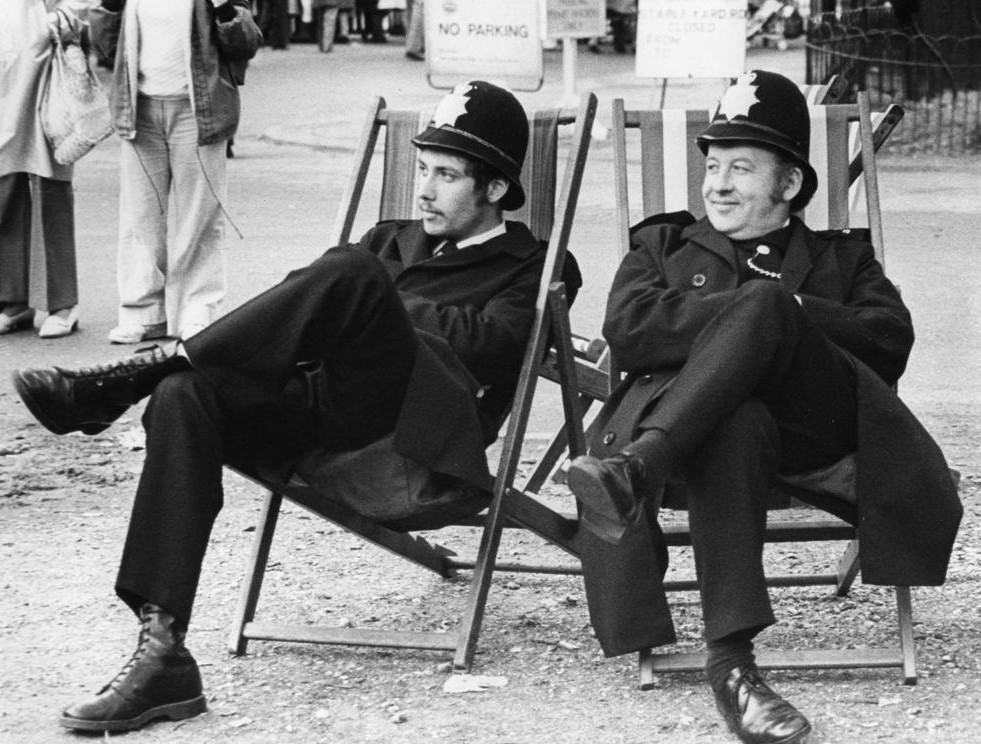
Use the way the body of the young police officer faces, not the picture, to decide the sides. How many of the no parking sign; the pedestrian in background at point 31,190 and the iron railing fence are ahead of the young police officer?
0

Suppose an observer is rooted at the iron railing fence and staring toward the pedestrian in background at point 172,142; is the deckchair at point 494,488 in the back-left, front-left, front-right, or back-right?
front-left

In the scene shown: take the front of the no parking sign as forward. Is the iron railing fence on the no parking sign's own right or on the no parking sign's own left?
on the no parking sign's own left

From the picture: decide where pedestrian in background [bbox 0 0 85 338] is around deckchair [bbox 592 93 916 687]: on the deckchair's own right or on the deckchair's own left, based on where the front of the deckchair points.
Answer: on the deckchair's own right

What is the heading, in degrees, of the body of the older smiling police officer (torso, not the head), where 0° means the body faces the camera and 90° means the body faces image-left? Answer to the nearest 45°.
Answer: approximately 0°

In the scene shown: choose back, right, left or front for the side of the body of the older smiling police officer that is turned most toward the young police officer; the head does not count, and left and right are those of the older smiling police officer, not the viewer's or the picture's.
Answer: right

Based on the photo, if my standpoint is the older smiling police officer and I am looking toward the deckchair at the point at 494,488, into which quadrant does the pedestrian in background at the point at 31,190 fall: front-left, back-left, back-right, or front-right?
front-right

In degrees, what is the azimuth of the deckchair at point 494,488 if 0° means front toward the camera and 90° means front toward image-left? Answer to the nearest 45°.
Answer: approximately 45°

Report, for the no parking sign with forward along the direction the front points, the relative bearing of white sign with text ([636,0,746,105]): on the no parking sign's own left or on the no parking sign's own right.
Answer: on the no parking sign's own left

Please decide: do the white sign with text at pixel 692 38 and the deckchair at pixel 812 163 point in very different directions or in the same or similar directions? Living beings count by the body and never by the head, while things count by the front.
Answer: same or similar directions

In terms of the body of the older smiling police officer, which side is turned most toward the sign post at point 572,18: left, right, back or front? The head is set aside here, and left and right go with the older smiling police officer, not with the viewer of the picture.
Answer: back

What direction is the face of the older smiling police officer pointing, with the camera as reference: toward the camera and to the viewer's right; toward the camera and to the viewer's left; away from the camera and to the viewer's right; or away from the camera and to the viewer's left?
toward the camera and to the viewer's left

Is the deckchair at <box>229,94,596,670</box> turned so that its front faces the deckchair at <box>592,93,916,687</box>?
no

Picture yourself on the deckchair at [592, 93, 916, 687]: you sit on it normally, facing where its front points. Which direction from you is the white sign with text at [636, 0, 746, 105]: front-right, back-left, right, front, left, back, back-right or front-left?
back

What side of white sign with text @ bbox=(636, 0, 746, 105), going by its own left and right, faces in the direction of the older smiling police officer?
front

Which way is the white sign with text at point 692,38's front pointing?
toward the camera

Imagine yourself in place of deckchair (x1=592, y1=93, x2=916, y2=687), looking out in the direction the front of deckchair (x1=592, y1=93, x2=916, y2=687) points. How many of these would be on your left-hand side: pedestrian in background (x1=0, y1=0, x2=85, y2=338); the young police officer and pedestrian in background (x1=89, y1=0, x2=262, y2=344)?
0

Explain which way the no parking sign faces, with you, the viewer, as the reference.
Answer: facing the viewer

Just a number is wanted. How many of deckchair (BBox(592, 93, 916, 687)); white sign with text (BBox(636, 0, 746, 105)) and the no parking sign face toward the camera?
3

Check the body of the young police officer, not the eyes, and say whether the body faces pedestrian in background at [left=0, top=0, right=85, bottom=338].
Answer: no
